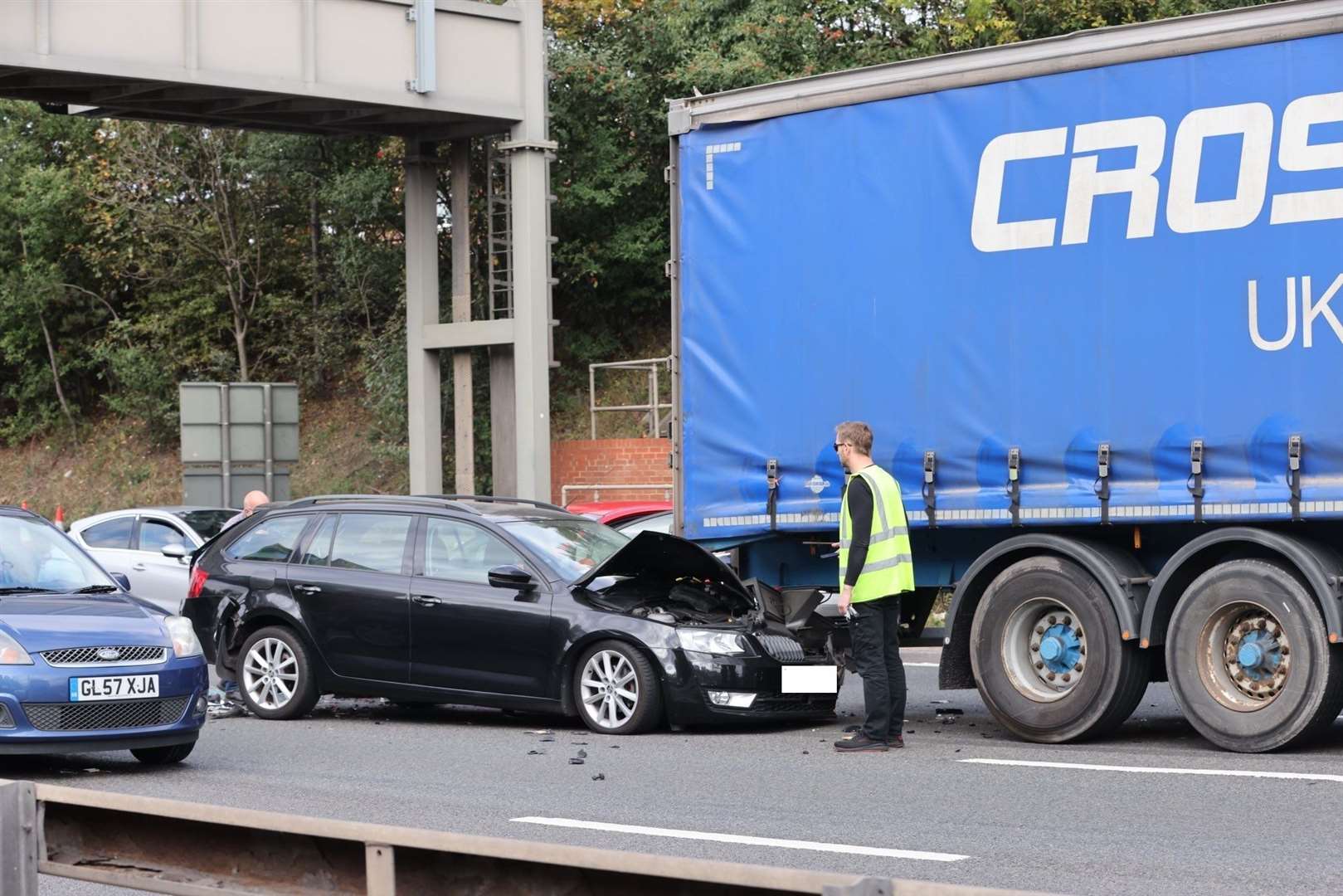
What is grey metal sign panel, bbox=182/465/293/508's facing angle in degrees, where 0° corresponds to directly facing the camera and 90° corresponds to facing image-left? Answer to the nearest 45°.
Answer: approximately 180°

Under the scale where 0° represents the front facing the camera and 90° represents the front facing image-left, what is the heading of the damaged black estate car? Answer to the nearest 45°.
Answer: approximately 315°

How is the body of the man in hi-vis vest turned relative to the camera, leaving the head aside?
to the viewer's left

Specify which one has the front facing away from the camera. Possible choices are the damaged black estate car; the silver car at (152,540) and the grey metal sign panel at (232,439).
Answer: the grey metal sign panel

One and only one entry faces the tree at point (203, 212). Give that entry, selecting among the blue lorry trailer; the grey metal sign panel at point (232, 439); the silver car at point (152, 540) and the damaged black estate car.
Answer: the grey metal sign panel

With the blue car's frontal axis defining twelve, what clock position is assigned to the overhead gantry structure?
The overhead gantry structure is roughly at 8 o'clock from the blue car.

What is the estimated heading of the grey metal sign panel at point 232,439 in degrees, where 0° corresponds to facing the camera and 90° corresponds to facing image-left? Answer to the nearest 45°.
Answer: approximately 180°

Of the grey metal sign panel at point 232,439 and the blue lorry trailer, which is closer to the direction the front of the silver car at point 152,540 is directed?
the blue lorry trailer

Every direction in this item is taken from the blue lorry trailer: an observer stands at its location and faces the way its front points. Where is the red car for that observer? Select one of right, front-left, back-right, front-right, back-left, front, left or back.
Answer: back

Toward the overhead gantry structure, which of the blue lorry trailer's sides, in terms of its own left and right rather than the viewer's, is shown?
back

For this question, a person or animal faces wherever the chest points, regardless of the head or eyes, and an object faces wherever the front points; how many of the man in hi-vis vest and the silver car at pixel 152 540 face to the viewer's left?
1

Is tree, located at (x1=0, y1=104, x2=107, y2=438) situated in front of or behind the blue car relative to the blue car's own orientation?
behind

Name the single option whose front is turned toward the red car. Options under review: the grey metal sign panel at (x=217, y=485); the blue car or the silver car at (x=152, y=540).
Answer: the silver car

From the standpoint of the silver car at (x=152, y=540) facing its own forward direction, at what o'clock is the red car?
The red car is roughly at 12 o'clock from the silver car.
